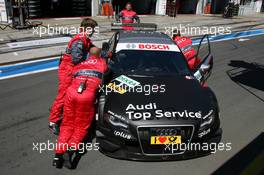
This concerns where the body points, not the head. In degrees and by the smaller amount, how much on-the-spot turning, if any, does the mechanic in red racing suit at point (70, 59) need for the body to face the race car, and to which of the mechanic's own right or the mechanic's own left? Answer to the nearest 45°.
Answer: approximately 45° to the mechanic's own right

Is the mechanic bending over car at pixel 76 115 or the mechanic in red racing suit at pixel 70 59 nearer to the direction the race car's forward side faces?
the mechanic bending over car

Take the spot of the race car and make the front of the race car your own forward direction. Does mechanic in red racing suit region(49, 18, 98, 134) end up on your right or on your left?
on your right

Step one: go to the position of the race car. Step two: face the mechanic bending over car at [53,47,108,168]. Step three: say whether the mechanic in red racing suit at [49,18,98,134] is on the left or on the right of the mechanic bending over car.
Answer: right

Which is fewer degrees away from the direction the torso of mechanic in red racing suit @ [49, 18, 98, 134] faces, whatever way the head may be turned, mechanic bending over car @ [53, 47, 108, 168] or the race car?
the race car

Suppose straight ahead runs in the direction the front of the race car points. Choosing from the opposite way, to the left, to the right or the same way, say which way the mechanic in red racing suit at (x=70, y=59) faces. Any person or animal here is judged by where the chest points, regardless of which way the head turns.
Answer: to the left

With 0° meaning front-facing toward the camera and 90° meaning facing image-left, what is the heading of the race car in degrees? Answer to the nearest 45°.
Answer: approximately 0°

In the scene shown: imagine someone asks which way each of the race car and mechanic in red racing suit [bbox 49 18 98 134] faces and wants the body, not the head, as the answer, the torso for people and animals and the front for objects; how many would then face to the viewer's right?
1

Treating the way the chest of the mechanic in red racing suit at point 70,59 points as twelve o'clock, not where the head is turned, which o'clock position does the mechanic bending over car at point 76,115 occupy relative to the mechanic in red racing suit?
The mechanic bending over car is roughly at 3 o'clock from the mechanic in red racing suit.

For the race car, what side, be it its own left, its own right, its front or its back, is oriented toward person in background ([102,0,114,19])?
back

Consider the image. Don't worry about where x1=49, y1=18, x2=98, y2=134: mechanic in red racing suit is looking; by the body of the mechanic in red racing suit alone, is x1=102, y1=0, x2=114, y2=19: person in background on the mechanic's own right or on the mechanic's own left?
on the mechanic's own left

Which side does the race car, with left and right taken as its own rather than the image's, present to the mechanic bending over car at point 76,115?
right

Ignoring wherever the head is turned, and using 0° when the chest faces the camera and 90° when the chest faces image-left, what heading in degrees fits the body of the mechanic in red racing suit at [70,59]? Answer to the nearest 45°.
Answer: approximately 270°
